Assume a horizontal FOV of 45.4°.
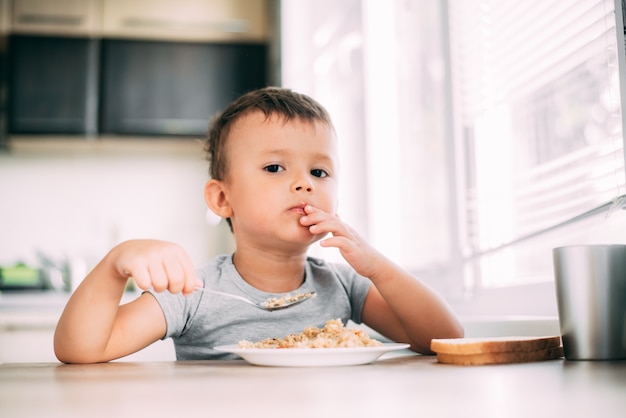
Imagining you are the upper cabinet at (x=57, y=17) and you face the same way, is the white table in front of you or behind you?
in front

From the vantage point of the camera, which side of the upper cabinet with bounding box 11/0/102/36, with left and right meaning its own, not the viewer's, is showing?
front

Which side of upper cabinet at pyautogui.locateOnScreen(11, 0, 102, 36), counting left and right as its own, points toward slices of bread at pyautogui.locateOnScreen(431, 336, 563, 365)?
front

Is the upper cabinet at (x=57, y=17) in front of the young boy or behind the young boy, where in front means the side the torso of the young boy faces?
behind

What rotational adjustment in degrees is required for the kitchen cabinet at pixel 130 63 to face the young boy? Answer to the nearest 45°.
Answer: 0° — it already faces them

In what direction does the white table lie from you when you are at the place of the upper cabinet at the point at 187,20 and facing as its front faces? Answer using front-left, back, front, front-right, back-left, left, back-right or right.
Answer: front

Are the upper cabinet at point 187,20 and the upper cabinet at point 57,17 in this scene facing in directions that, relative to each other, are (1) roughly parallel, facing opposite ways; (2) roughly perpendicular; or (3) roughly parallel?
roughly parallel

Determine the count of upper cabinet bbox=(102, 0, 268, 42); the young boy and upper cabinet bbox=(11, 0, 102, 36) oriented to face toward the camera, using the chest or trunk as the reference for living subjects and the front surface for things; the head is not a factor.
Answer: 3

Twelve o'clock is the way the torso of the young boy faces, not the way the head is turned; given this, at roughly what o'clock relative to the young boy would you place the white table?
The white table is roughly at 12 o'clock from the young boy.

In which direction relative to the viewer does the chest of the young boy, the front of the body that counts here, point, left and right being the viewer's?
facing the viewer

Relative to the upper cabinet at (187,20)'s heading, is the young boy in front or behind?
in front

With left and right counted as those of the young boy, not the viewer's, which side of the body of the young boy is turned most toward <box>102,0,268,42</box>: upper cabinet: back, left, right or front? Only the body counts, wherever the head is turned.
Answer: back

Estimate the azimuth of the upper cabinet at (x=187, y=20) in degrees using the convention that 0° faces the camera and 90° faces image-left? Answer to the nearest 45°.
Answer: approximately 0°

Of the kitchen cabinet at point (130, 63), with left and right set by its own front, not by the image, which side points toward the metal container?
front

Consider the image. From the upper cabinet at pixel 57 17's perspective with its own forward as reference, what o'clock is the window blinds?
The window blinds is roughly at 11 o'clock from the upper cabinet.

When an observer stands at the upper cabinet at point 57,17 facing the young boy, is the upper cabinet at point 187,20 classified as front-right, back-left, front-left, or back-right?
front-left
